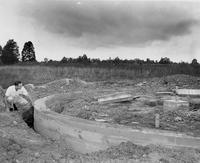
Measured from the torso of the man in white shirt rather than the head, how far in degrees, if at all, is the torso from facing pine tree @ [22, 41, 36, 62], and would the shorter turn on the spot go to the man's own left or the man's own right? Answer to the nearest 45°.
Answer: approximately 135° to the man's own left

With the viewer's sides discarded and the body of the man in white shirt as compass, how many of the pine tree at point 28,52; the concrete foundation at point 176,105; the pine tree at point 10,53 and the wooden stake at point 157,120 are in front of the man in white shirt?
2

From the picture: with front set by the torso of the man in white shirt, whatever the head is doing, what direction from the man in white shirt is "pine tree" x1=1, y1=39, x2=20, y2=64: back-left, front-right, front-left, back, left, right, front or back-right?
back-left

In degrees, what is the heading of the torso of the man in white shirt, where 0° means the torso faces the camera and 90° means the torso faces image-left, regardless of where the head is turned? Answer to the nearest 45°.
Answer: approximately 315°

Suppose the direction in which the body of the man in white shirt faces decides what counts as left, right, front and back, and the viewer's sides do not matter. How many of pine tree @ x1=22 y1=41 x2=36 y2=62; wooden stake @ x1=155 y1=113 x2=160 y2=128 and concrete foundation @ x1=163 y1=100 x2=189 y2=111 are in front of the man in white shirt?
2
